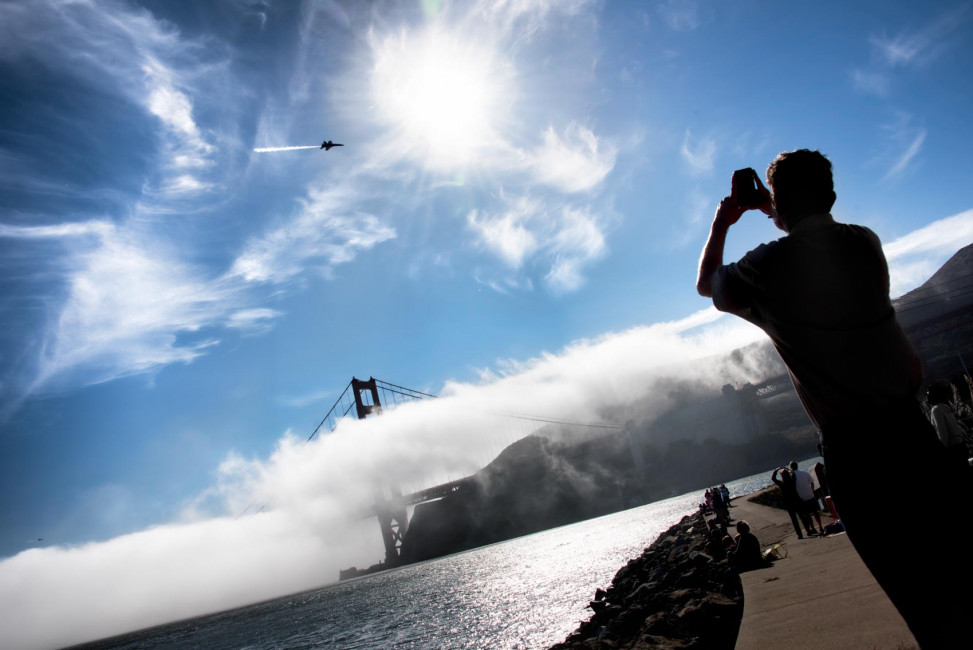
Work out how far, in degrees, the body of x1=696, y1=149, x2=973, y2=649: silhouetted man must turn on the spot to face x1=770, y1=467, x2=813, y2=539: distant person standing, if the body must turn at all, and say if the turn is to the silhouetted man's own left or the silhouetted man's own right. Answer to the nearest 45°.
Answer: approximately 45° to the silhouetted man's own right

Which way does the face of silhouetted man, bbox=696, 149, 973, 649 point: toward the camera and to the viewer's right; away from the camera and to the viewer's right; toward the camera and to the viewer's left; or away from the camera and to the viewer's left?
away from the camera and to the viewer's left

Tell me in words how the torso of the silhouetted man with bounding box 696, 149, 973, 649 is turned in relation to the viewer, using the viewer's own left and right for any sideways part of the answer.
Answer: facing away from the viewer and to the left of the viewer
